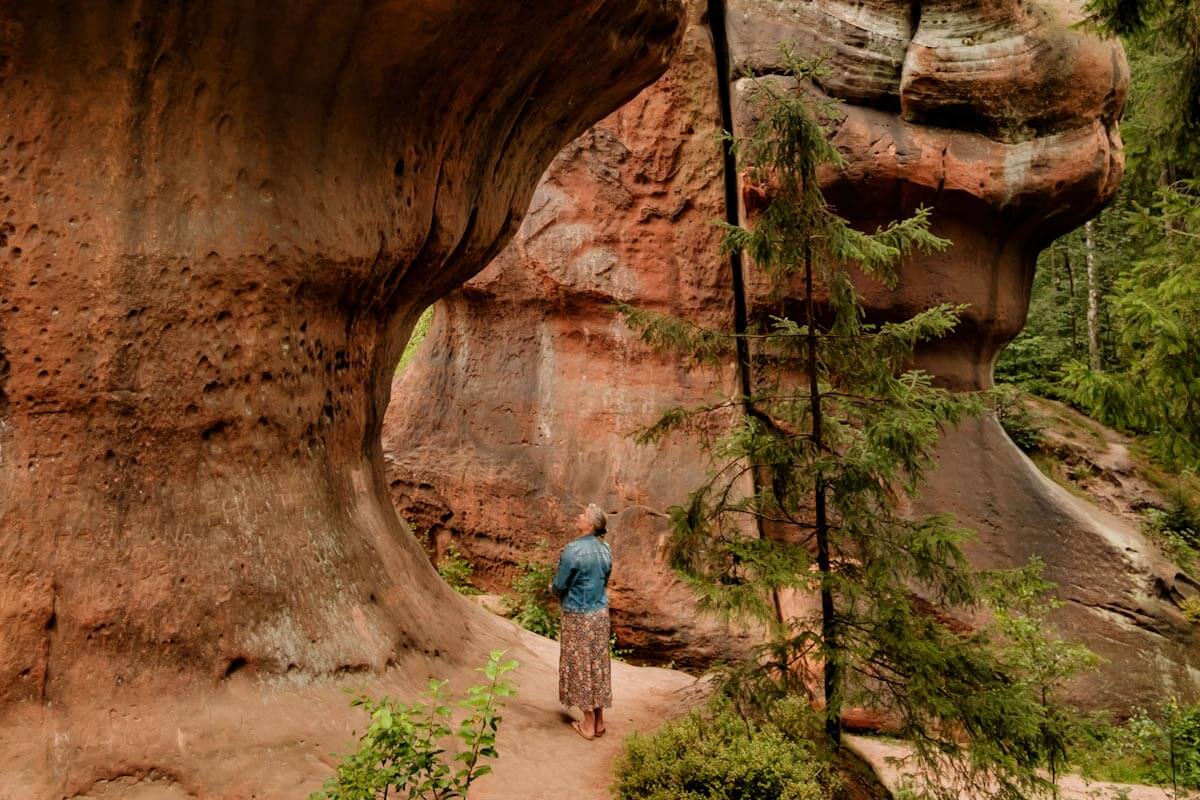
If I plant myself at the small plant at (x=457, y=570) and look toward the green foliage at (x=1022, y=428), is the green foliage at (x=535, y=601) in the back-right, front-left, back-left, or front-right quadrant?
front-right

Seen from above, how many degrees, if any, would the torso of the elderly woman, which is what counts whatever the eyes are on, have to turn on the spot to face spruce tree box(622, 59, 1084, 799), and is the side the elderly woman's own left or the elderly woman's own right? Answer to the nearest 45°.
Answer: approximately 135° to the elderly woman's own right

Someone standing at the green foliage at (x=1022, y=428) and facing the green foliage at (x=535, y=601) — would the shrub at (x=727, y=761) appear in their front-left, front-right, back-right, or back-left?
front-left

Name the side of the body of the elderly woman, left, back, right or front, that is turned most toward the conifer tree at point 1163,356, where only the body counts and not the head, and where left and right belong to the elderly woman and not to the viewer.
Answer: right

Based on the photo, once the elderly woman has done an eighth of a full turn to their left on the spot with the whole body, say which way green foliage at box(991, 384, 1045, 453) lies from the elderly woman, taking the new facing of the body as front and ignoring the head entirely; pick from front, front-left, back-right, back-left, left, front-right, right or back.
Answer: back-right

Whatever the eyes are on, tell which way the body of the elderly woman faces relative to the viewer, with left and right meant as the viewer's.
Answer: facing away from the viewer and to the left of the viewer

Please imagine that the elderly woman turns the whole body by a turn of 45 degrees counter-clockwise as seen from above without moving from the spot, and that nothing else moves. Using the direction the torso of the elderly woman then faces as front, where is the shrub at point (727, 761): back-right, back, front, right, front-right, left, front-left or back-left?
back-left
